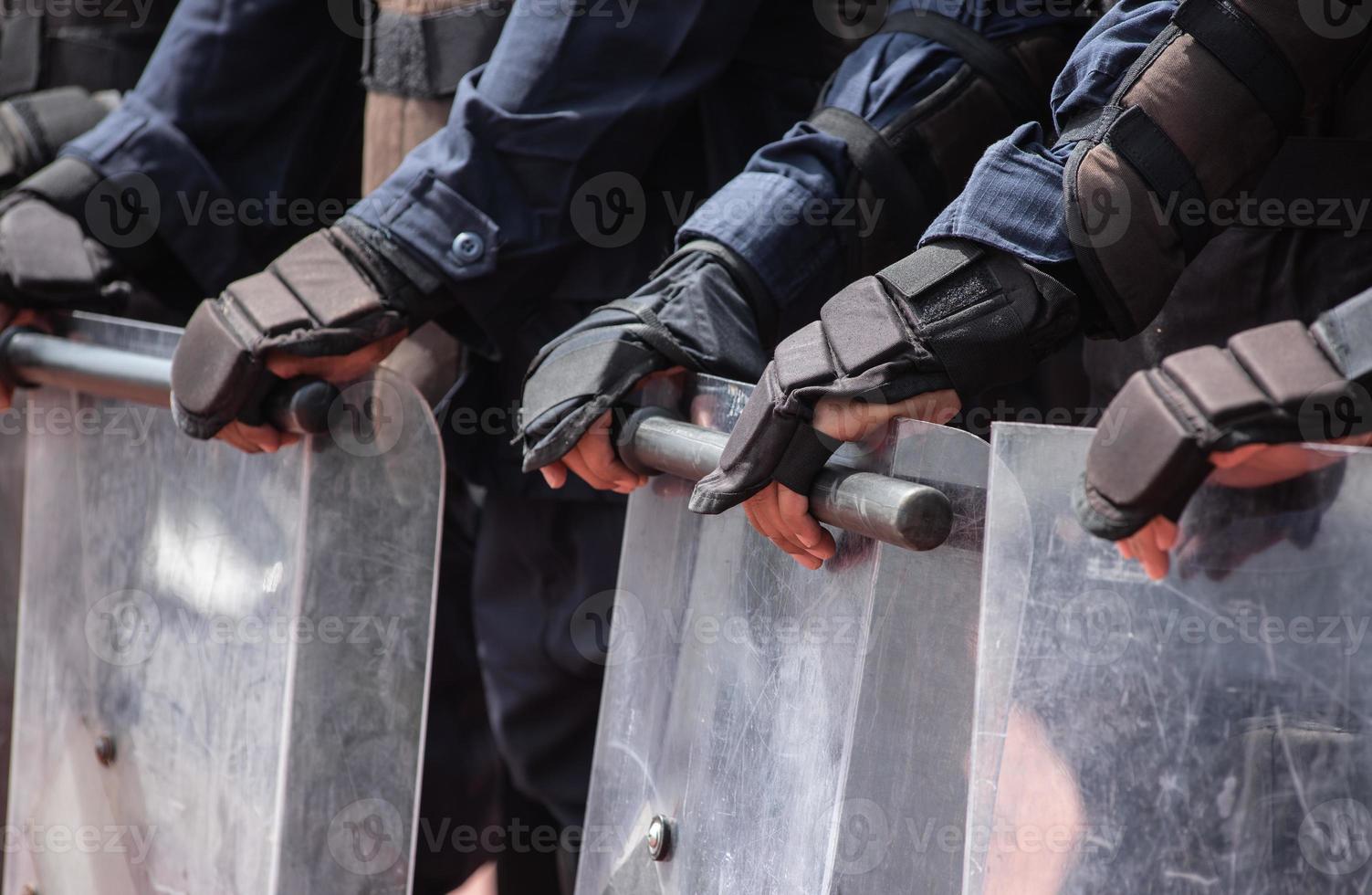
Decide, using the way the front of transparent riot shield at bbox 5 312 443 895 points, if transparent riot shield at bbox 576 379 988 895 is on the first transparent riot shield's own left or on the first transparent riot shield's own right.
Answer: on the first transparent riot shield's own left

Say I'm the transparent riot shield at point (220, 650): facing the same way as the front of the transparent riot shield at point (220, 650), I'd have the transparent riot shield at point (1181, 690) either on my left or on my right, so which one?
on my left

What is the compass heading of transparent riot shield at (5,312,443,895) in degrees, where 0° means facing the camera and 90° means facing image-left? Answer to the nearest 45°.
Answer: approximately 45°
